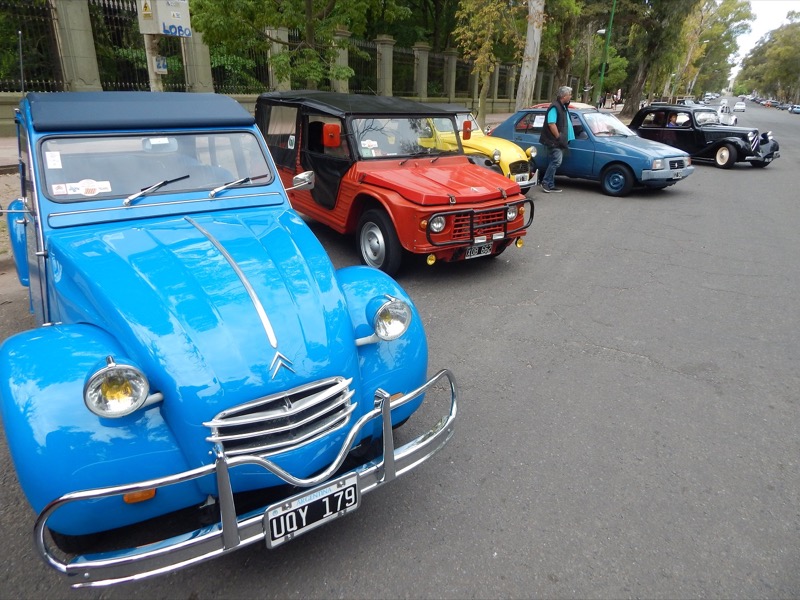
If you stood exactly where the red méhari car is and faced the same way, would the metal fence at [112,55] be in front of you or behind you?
behind

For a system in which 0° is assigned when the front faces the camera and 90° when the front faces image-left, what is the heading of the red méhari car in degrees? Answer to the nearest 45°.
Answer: approximately 315°

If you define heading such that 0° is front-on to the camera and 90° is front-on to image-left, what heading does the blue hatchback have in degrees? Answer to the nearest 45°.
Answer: approximately 315°

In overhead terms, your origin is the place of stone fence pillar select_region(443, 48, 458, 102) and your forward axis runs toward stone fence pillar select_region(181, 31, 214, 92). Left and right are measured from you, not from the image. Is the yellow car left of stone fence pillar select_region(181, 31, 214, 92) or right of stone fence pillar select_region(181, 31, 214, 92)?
left

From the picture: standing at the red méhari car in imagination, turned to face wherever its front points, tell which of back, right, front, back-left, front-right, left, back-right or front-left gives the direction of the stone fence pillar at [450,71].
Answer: back-left

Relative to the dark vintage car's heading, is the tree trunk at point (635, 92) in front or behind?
behind

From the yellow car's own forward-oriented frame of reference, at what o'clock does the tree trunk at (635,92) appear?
The tree trunk is roughly at 8 o'clock from the yellow car.

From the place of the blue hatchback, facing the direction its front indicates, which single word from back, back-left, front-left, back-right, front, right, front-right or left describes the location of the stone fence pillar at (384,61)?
back
